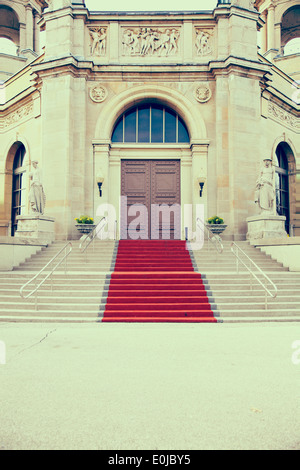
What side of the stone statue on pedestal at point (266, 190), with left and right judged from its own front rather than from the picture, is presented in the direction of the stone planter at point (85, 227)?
right

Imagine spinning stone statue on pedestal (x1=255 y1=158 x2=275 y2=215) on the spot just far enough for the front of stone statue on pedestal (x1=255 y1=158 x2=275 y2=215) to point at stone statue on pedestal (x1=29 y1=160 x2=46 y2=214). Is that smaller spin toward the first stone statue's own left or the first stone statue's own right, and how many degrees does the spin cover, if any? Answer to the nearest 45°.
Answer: approximately 90° to the first stone statue's own right

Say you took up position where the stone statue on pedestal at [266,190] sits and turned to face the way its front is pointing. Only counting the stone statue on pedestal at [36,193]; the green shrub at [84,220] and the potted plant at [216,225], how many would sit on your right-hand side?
3

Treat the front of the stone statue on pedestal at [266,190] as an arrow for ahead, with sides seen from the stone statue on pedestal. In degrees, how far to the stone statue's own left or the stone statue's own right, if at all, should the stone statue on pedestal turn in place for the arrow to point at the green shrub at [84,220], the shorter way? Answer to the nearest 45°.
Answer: approximately 90° to the stone statue's own right

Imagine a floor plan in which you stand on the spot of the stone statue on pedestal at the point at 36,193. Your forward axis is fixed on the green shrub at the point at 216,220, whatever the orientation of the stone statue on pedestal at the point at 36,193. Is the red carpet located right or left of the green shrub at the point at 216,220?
right

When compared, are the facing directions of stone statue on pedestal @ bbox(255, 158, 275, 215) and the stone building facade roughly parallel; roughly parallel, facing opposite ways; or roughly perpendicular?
roughly parallel

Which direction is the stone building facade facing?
toward the camera

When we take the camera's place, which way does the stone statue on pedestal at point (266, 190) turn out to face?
facing the viewer

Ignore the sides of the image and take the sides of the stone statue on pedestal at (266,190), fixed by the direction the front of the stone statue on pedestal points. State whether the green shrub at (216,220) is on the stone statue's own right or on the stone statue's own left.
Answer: on the stone statue's own right

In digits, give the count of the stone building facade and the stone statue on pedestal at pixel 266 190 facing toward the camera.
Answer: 2

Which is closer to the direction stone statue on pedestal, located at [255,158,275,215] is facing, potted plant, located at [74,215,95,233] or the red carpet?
the red carpet
